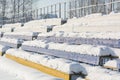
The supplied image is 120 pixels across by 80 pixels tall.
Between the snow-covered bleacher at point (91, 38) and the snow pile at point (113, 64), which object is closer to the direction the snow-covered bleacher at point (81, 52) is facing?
the snow pile

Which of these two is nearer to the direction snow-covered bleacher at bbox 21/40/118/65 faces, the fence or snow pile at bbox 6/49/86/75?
the snow pile

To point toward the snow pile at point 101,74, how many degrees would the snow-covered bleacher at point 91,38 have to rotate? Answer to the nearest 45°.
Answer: approximately 45° to its left

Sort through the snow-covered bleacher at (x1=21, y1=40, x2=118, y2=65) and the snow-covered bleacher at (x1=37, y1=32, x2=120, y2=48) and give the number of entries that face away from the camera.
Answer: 0

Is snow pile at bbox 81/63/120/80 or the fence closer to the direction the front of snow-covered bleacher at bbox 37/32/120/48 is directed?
the snow pile

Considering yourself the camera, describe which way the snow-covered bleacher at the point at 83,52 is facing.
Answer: facing the viewer and to the left of the viewer

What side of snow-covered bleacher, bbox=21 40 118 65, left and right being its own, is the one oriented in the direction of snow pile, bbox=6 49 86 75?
front

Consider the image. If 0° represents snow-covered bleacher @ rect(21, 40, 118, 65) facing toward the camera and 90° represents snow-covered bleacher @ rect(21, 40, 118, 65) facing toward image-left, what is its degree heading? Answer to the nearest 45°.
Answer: approximately 45°
